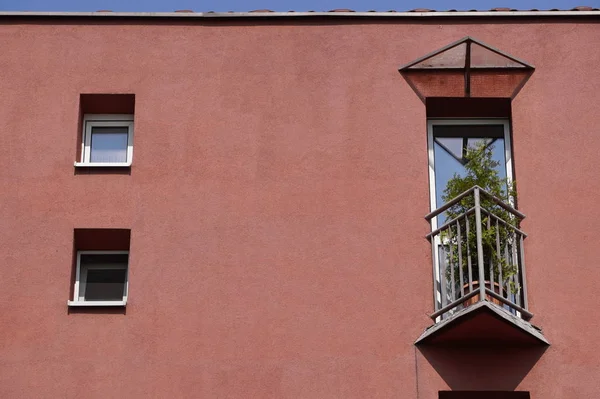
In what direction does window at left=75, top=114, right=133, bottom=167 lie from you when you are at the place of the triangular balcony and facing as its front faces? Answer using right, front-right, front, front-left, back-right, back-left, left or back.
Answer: right

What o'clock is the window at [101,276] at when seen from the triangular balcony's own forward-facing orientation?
The window is roughly at 3 o'clock from the triangular balcony.

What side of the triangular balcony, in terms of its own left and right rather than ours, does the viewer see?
front
